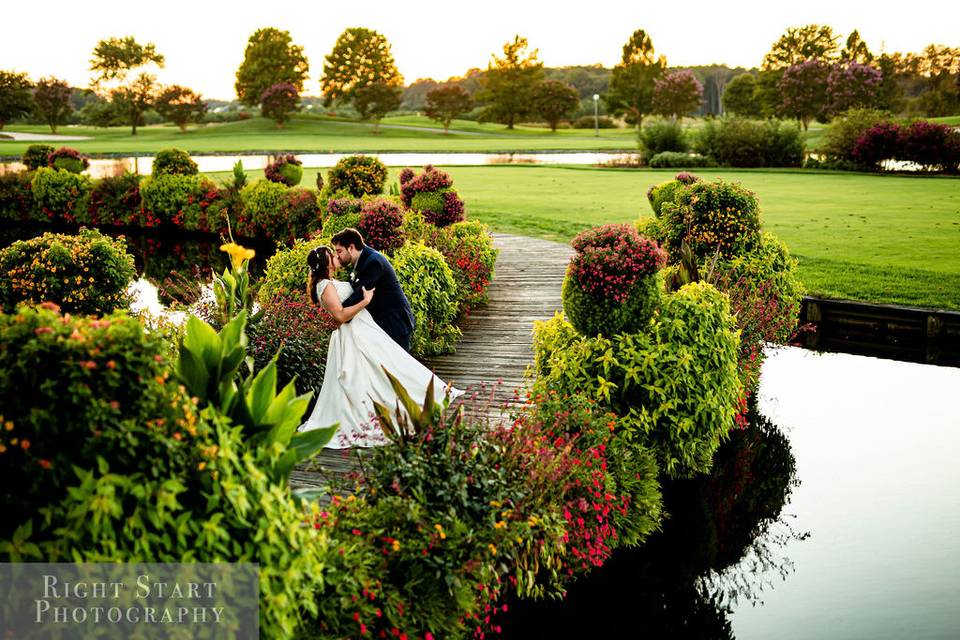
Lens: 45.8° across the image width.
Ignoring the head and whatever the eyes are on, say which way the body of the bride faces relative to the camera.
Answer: to the viewer's right

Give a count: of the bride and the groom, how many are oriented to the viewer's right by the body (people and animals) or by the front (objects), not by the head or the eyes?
1

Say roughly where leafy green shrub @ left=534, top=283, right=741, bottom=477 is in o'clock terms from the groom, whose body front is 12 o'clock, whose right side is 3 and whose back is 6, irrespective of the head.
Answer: The leafy green shrub is roughly at 7 o'clock from the groom.

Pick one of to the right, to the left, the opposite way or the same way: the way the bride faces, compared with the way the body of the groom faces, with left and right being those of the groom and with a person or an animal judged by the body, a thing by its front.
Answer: the opposite way

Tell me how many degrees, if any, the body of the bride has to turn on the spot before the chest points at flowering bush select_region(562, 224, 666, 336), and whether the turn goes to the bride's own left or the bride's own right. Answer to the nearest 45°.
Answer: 0° — they already face it

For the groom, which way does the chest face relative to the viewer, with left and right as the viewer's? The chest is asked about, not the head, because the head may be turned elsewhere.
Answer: facing to the left of the viewer

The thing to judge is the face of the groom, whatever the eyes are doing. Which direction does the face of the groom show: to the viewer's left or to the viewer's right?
to the viewer's left

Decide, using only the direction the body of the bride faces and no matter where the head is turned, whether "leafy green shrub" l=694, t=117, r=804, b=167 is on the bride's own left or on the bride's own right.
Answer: on the bride's own left

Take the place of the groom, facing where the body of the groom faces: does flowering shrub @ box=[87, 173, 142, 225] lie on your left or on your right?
on your right

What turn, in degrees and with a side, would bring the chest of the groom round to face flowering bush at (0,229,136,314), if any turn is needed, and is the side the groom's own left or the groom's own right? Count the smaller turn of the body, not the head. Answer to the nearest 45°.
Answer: approximately 45° to the groom's own right
